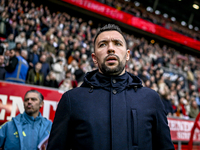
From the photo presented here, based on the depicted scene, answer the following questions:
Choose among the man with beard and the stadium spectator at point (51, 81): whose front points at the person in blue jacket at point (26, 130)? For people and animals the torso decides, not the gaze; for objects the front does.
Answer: the stadium spectator

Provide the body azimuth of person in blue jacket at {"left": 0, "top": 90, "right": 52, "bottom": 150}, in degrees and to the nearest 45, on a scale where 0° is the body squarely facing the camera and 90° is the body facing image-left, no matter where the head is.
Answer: approximately 0°

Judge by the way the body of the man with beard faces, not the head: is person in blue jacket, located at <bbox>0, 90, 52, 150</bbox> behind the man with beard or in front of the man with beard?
behind

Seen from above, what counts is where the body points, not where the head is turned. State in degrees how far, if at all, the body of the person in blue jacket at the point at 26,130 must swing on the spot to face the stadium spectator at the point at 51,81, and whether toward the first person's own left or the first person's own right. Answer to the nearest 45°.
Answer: approximately 180°

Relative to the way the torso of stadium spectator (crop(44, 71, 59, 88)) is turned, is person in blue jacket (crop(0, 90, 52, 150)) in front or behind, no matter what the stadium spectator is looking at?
in front

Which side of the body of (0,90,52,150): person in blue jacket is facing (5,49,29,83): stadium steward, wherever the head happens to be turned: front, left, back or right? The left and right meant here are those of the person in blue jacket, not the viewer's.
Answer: back

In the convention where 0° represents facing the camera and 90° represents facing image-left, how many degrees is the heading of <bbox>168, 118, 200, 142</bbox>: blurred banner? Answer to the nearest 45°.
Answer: approximately 0°
